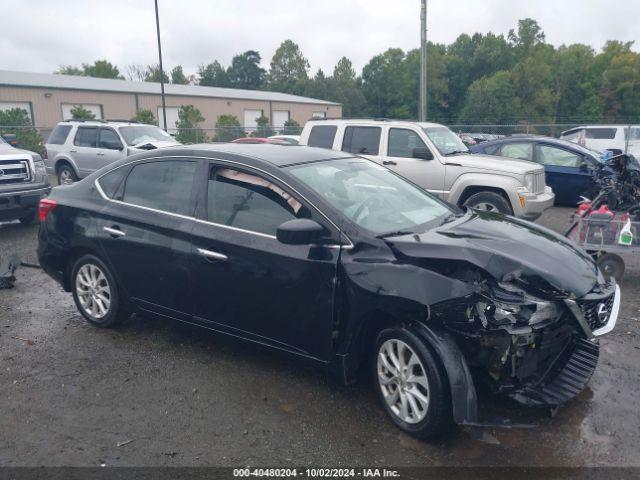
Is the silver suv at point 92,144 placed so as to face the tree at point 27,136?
no

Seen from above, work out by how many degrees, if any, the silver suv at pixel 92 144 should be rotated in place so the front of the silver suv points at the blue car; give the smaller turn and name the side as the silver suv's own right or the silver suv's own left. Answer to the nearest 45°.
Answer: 0° — it already faces it

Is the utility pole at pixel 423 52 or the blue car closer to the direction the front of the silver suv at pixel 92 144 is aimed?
the blue car

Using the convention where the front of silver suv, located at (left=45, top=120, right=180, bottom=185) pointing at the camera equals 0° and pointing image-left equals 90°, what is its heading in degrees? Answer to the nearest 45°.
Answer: approximately 315°

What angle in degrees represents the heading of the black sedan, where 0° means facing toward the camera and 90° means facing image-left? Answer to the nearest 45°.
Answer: approximately 315°

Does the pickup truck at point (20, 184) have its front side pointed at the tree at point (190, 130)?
no

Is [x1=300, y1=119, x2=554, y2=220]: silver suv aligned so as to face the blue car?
no

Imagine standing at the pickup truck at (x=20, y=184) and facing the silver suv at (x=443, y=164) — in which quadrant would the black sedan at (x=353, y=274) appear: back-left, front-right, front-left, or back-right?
front-right

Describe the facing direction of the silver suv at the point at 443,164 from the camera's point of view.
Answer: facing the viewer and to the right of the viewer

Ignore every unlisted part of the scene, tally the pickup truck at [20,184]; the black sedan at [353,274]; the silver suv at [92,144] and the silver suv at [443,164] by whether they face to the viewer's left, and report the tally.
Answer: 0

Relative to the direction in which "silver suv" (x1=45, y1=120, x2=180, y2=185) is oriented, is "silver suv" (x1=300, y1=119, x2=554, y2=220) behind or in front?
in front

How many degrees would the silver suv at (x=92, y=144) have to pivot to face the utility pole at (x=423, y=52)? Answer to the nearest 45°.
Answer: approximately 45° to its left

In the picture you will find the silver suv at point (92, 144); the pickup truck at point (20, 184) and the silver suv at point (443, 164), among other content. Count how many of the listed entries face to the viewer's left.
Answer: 0

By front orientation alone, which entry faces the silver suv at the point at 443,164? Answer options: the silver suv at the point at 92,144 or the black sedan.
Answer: the silver suv at the point at 92,144

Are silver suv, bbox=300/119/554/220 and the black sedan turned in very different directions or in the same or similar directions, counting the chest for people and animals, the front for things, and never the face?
same or similar directions

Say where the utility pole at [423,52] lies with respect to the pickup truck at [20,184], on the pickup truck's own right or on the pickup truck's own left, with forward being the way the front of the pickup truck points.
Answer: on the pickup truck's own left

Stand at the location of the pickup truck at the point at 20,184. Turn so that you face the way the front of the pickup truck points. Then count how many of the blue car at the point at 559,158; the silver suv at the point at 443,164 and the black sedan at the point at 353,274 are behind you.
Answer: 0

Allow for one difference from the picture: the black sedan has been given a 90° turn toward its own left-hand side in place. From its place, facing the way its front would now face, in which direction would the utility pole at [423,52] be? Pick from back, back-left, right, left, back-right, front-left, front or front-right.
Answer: front-left
